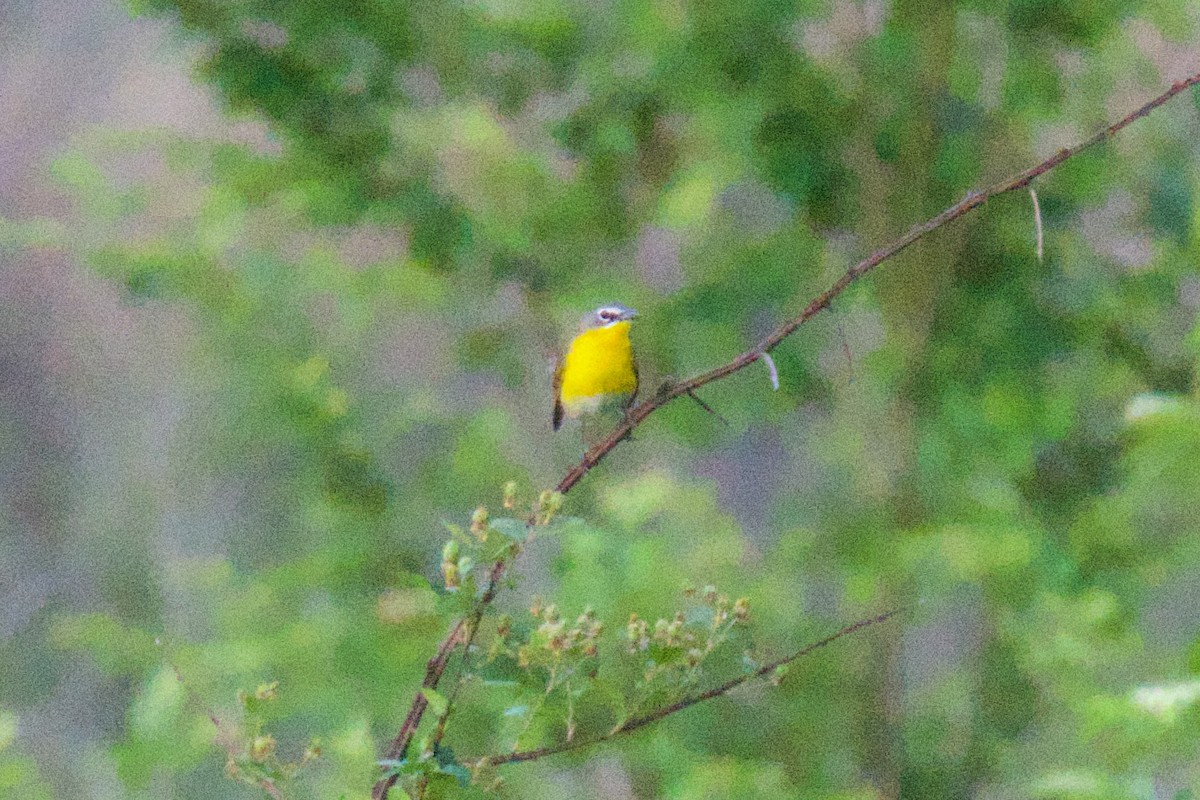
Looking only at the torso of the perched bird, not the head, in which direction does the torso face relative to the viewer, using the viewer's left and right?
facing the viewer and to the right of the viewer
